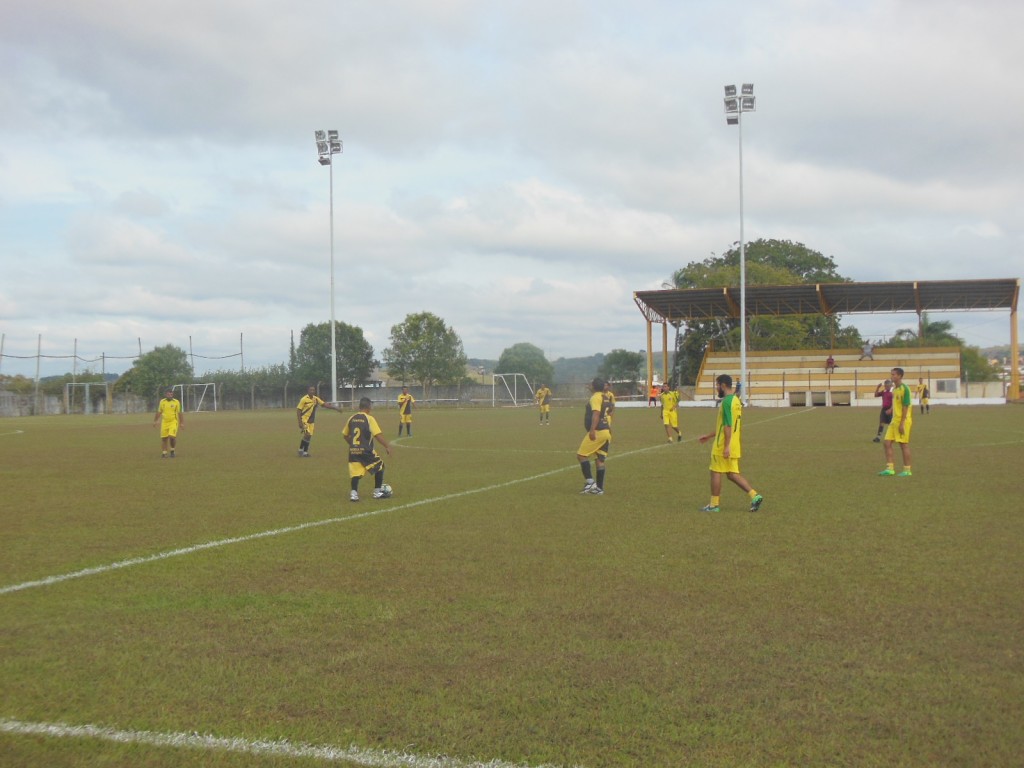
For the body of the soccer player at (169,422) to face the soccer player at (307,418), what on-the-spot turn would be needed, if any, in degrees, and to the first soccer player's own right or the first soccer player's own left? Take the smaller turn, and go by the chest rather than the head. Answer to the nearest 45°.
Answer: approximately 90° to the first soccer player's own left

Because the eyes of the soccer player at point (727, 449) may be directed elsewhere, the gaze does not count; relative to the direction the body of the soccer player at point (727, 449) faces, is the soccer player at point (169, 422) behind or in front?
in front

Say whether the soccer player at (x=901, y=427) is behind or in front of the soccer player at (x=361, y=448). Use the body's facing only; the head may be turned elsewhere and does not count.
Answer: in front

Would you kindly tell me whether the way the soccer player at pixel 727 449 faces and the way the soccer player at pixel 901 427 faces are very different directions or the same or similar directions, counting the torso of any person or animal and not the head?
same or similar directions

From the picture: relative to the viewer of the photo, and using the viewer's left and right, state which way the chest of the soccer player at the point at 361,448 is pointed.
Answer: facing away from the viewer and to the right of the viewer

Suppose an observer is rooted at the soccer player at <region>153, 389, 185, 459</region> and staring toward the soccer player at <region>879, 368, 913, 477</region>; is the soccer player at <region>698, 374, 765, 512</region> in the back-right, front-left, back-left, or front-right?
front-right

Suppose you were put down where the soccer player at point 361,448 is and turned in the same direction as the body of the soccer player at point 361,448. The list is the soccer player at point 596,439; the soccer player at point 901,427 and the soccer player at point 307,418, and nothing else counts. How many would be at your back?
0

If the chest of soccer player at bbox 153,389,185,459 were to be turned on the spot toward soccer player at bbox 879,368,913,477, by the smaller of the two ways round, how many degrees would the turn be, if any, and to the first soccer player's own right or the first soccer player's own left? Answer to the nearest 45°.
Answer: approximately 45° to the first soccer player's own left

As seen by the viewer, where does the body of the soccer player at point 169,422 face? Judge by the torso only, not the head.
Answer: toward the camera

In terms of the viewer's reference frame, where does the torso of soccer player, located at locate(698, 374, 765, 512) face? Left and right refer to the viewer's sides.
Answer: facing to the left of the viewer

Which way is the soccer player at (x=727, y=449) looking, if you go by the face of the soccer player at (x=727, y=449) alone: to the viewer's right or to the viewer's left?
to the viewer's left
